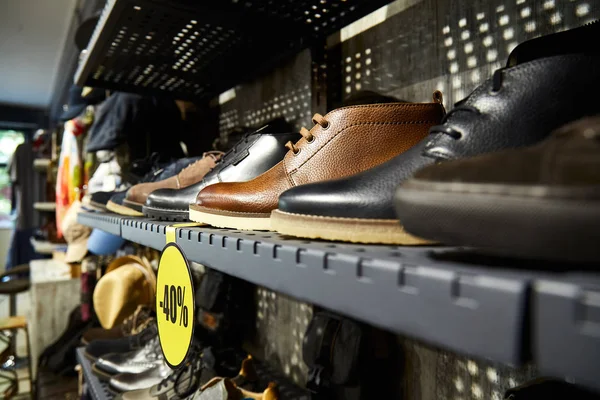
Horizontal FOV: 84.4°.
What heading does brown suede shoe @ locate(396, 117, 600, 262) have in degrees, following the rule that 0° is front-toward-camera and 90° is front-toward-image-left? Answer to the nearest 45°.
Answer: approximately 90°

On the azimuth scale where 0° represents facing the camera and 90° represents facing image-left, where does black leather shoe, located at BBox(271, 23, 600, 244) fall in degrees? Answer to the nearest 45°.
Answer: approximately 90°

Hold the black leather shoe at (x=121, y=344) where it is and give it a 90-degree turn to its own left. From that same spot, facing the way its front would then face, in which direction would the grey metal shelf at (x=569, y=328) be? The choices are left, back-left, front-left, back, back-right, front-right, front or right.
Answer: front

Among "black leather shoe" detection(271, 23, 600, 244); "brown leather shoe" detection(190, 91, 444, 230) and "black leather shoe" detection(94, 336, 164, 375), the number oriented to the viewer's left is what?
3

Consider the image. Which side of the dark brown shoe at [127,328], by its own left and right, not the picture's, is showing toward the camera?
left

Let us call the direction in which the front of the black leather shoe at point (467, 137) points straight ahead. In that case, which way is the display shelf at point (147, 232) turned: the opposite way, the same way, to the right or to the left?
to the left

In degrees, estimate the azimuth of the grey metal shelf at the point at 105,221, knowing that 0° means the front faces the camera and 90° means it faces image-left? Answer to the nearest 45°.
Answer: approximately 45°

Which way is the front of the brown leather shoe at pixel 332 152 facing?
to the viewer's left

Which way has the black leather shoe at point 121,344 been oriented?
to the viewer's left
